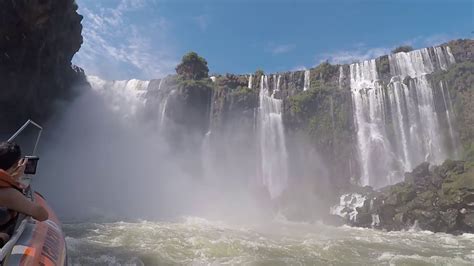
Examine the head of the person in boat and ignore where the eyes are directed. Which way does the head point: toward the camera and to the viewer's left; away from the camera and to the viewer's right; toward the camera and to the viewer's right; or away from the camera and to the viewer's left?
away from the camera and to the viewer's right

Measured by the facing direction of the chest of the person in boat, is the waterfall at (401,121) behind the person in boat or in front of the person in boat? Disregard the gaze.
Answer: in front

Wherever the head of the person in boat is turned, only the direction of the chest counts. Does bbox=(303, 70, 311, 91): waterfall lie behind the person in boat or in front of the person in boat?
in front

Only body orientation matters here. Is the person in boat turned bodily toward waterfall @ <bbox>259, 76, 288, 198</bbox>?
yes

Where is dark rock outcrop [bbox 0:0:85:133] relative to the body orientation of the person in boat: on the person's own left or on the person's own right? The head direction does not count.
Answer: on the person's own left

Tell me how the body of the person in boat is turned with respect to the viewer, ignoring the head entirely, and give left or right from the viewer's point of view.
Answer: facing away from the viewer and to the right of the viewer

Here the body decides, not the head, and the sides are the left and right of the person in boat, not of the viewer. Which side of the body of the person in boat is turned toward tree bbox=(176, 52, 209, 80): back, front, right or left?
front
